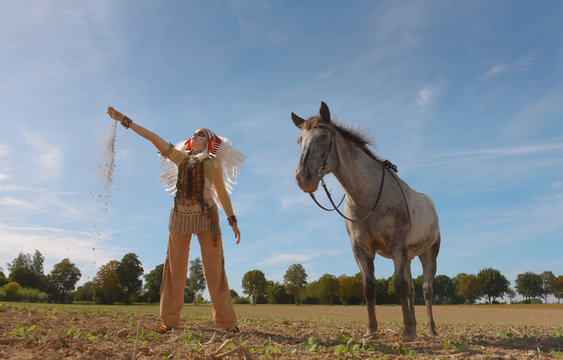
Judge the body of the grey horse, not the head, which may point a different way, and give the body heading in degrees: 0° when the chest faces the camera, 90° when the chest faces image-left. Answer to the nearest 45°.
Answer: approximately 45°

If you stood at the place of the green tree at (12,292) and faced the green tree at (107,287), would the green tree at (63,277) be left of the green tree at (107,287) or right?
left

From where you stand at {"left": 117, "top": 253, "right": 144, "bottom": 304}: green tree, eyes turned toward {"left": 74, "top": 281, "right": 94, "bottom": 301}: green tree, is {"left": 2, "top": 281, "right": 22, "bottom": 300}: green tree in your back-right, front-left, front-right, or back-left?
front-left

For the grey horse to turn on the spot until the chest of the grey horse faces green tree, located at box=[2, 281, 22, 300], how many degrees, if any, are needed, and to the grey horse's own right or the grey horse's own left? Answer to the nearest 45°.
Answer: approximately 90° to the grey horse's own right

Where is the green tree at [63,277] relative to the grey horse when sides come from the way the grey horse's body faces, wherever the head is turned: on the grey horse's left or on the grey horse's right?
on the grey horse's right

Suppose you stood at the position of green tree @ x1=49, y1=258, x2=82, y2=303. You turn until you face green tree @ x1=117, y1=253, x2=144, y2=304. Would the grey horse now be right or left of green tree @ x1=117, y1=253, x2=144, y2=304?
right

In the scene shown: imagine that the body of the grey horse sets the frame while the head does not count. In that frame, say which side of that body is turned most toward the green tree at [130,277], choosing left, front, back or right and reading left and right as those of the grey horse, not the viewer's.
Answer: right

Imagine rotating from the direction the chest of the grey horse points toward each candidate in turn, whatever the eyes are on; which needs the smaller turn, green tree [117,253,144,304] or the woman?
the woman

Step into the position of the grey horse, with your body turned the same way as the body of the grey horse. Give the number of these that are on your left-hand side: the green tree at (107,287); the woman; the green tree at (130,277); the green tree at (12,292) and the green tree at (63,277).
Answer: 0

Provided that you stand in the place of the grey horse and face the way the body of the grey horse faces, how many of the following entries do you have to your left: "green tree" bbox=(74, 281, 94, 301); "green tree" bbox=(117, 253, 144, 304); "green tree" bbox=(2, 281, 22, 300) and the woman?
0

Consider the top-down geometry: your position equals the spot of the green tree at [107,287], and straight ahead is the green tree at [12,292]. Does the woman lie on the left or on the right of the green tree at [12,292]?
left

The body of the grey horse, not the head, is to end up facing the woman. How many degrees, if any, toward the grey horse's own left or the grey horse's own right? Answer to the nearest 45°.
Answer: approximately 45° to the grey horse's own right

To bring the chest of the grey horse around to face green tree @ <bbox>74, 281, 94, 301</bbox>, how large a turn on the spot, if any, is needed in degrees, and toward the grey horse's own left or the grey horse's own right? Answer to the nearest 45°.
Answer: approximately 90° to the grey horse's own right
